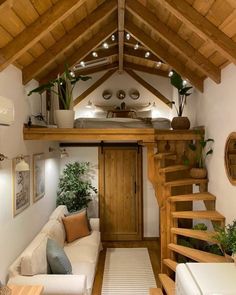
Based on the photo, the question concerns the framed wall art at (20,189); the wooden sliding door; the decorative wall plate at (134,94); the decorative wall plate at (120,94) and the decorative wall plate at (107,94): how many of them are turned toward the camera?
4

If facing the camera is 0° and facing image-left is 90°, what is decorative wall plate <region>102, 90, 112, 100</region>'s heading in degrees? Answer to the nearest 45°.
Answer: approximately 0°

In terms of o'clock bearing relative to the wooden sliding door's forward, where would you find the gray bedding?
The gray bedding is roughly at 12 o'clock from the wooden sliding door.

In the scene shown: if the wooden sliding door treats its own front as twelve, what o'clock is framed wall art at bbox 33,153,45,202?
The framed wall art is roughly at 1 o'clock from the wooden sliding door.

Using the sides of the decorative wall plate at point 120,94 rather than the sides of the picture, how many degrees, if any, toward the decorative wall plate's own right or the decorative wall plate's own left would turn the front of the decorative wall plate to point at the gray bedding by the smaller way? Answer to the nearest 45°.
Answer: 0° — it already faces it

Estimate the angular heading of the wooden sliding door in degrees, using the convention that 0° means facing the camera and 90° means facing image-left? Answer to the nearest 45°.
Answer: approximately 0°

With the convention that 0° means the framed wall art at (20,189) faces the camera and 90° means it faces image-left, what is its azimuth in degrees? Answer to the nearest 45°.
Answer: approximately 270°

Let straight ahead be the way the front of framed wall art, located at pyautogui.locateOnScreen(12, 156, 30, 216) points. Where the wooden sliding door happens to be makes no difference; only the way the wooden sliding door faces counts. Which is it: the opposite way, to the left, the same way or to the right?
to the right
